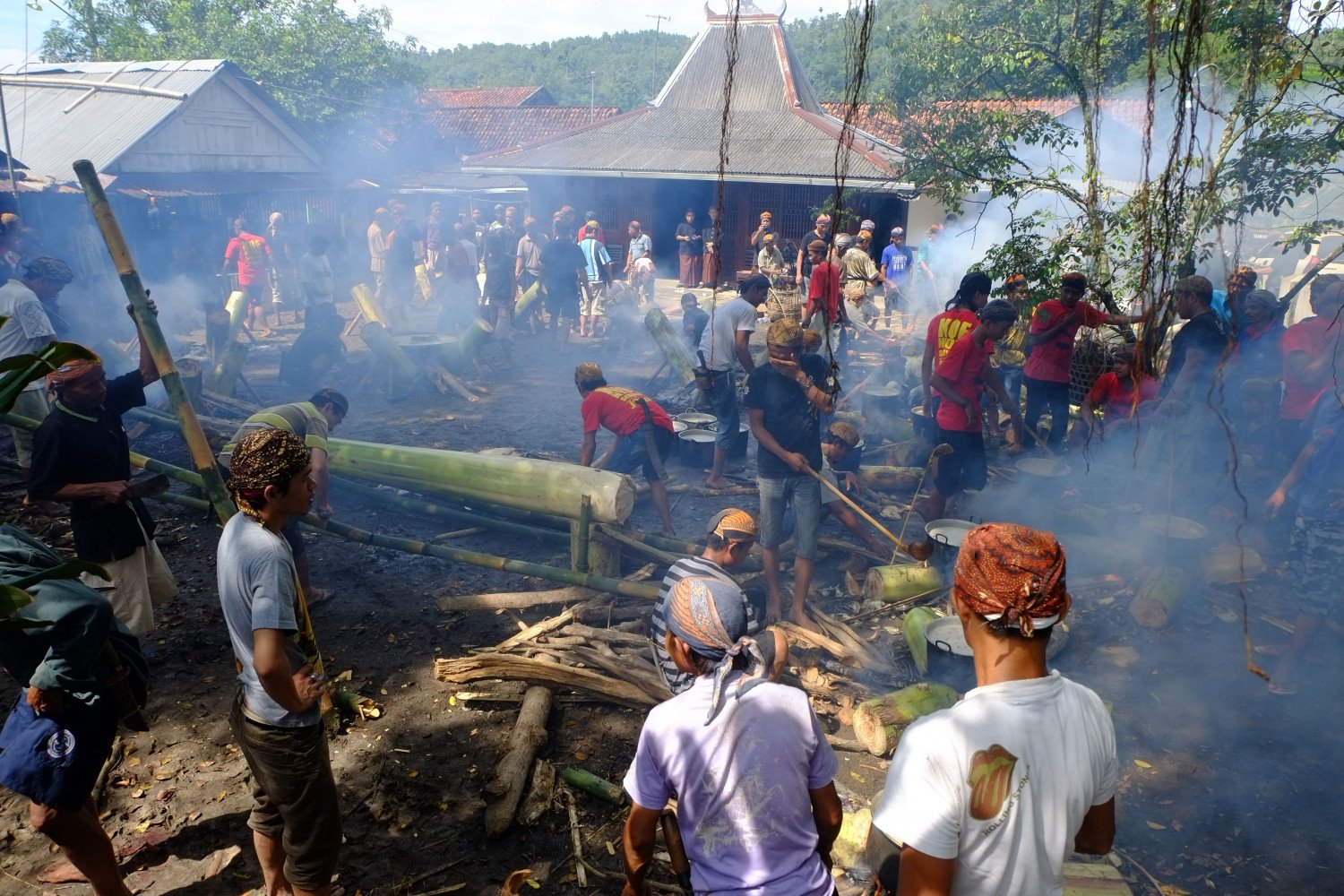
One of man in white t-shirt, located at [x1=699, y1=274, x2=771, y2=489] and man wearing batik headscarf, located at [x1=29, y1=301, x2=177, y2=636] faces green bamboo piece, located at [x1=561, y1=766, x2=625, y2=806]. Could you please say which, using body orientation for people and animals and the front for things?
the man wearing batik headscarf

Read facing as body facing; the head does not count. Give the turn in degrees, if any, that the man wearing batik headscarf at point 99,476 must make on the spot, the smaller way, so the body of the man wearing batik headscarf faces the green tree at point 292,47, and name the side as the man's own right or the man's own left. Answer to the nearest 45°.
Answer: approximately 135° to the man's own left

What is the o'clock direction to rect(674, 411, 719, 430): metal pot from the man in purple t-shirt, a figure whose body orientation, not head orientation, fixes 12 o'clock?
The metal pot is roughly at 12 o'clock from the man in purple t-shirt.

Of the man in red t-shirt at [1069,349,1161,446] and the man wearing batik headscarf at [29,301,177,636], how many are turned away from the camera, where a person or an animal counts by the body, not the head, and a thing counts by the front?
0

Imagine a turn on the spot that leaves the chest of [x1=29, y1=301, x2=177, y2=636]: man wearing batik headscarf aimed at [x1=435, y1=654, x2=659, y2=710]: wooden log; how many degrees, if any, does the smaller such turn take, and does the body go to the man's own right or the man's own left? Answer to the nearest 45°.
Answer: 0° — they already face it

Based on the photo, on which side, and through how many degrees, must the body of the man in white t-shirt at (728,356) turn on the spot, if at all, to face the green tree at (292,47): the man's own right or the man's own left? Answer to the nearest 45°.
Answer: approximately 90° to the man's own left

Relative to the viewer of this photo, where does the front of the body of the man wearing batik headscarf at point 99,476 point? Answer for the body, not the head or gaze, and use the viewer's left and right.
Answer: facing the viewer and to the right of the viewer

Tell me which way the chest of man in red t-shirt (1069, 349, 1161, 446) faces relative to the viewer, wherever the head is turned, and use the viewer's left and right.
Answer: facing the viewer and to the left of the viewer

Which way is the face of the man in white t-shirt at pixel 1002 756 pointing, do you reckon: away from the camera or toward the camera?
away from the camera

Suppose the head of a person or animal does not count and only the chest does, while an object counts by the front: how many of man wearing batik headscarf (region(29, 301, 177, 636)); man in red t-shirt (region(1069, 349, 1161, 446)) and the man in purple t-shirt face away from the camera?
1

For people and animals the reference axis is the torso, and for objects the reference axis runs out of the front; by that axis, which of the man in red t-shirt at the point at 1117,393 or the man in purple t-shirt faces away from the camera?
the man in purple t-shirt

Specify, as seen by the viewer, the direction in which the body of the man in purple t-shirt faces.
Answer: away from the camera

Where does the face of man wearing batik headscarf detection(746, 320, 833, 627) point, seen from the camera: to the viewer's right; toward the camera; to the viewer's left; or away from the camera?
toward the camera

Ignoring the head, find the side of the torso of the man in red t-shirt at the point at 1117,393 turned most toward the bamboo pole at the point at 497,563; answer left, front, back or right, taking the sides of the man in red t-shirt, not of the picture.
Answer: front

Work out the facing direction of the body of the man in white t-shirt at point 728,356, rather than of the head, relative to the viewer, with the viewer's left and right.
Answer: facing away from the viewer and to the right of the viewer

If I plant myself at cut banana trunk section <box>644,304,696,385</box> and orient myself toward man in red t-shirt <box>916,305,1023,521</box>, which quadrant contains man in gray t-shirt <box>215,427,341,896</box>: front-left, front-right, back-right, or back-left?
front-right
